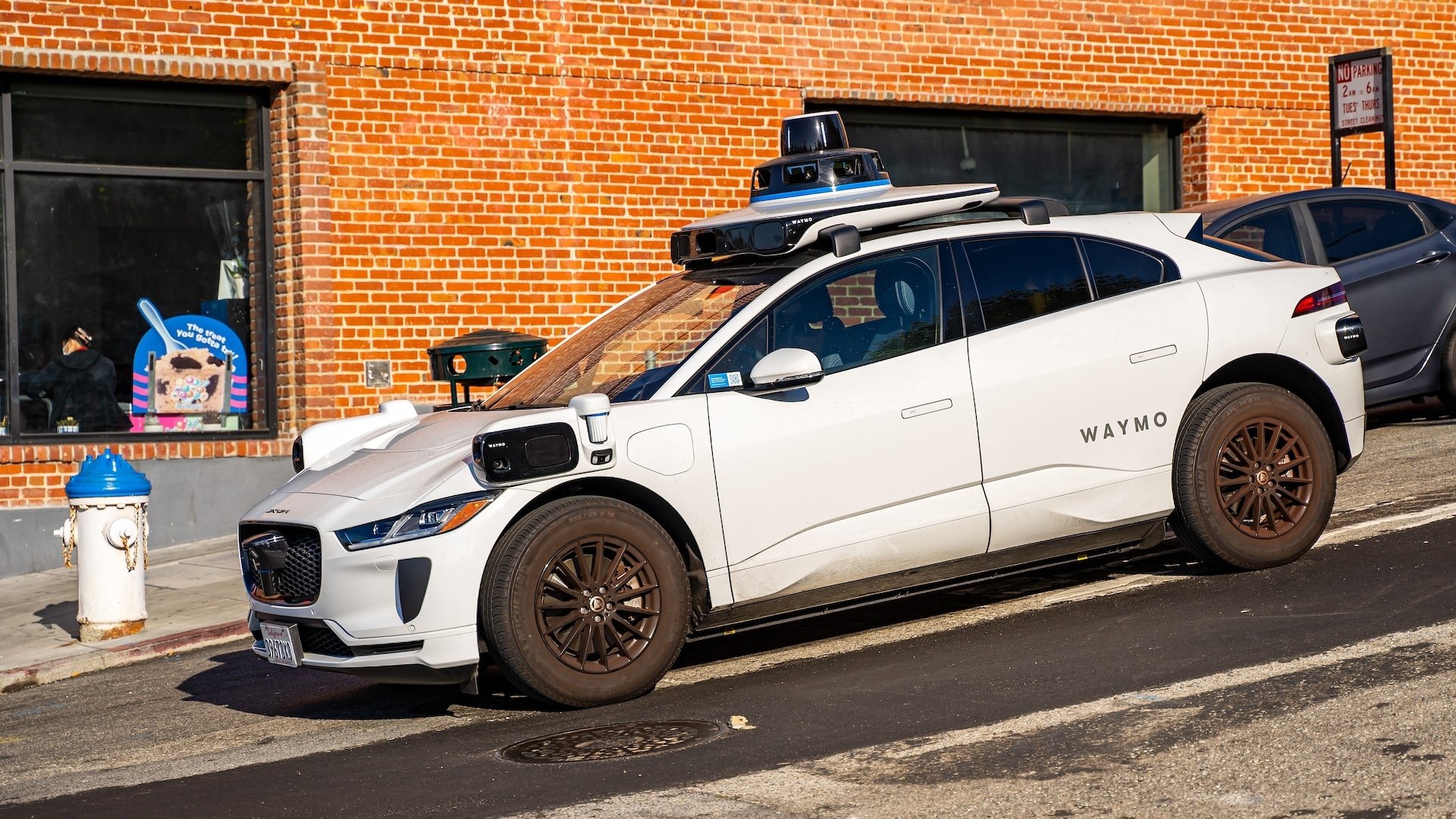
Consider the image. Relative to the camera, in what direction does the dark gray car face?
facing the viewer and to the left of the viewer

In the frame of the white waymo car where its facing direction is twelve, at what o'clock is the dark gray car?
The dark gray car is roughly at 6 o'clock from the white waymo car.

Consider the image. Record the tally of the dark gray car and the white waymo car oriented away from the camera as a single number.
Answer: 0

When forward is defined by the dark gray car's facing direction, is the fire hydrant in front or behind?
in front

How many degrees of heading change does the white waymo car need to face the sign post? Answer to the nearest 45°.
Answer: approximately 180°

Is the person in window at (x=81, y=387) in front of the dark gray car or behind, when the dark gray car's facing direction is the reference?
in front

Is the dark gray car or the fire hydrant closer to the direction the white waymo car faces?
the fire hydrant
